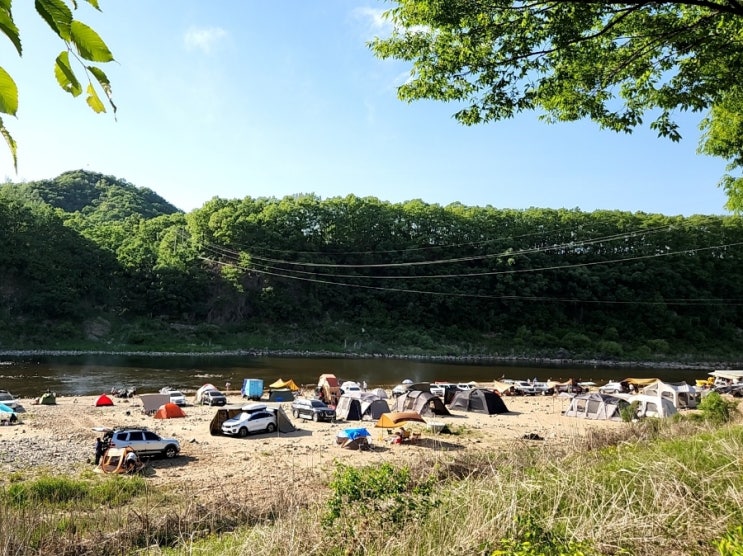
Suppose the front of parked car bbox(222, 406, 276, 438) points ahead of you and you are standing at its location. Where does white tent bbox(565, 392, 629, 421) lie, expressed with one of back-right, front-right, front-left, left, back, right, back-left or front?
back-left

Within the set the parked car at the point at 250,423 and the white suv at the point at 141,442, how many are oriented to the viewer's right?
1

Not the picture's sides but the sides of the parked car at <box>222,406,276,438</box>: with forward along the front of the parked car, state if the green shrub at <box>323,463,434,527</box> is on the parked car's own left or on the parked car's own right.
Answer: on the parked car's own left

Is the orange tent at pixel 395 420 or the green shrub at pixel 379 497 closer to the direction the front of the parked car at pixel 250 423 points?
the green shrub

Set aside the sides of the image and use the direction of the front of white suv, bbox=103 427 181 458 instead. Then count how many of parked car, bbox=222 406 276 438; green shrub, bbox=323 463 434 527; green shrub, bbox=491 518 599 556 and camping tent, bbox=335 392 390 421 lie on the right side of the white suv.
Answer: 2

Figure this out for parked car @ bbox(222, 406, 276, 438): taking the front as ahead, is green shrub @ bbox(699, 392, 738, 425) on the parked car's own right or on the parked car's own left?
on the parked car's own left

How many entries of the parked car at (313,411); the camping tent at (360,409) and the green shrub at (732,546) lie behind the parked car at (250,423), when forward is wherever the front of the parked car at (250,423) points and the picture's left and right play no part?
2

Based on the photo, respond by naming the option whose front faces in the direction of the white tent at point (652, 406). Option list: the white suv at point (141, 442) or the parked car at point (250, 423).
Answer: the white suv

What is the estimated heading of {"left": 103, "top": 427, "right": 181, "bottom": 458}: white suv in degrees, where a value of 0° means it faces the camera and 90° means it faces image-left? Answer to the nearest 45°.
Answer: approximately 270°

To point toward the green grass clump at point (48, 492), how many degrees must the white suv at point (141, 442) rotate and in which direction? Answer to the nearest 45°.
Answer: approximately 90° to its right

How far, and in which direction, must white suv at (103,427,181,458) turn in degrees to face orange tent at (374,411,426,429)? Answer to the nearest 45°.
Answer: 0° — it already faces it

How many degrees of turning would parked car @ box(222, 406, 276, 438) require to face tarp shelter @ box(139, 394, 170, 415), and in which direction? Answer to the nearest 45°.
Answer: approximately 90° to its right
